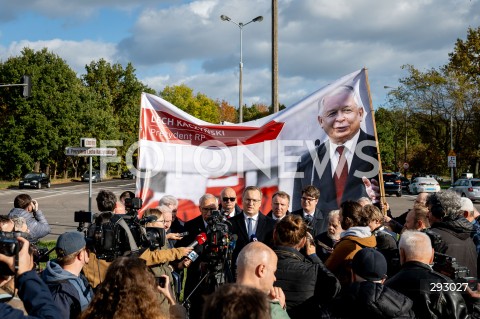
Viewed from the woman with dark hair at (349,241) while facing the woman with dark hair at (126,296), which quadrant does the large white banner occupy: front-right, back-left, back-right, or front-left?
back-right

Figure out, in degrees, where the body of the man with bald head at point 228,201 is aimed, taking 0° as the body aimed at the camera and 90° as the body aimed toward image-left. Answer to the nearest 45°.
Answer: approximately 0°

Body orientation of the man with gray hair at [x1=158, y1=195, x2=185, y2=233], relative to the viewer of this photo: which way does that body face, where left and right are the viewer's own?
facing to the right of the viewer

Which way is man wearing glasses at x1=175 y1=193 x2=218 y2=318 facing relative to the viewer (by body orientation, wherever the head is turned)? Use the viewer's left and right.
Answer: facing the viewer and to the right of the viewer

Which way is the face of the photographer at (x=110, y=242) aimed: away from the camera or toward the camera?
away from the camera

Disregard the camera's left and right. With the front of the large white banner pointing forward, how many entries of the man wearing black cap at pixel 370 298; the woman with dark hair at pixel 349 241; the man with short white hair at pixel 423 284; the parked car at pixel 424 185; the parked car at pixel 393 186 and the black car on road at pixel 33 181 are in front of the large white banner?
3

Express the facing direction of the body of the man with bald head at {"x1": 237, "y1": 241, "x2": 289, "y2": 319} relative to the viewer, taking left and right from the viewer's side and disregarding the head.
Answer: facing away from the viewer and to the right of the viewer

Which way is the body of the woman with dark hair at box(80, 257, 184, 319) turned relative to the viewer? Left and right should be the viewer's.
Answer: facing away from the viewer

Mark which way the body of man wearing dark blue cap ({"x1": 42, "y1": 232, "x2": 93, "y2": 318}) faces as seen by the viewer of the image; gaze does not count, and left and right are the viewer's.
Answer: facing away from the viewer and to the right of the viewer

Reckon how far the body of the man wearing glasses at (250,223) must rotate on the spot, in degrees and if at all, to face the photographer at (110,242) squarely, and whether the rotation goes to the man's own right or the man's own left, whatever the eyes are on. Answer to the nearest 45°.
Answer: approximately 45° to the man's own right

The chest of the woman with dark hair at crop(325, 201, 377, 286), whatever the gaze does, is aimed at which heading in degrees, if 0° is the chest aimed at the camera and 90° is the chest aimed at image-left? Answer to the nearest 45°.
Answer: approximately 135°

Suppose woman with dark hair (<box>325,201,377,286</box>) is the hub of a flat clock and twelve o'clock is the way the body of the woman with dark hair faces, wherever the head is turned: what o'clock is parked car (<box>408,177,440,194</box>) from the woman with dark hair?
The parked car is roughly at 2 o'clock from the woman with dark hair.

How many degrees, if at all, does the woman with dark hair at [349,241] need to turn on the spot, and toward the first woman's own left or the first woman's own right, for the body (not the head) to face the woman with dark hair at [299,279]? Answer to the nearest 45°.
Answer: approximately 90° to the first woman's own left
